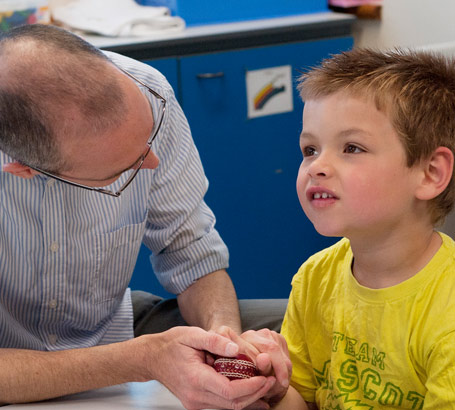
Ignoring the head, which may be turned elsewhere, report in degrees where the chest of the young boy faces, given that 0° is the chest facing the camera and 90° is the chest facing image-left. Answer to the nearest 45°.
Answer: approximately 45°

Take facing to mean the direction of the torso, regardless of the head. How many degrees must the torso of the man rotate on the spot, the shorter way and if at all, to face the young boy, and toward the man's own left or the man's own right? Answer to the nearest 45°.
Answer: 0° — they already face them

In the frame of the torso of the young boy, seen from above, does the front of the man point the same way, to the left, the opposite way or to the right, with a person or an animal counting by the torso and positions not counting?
to the left

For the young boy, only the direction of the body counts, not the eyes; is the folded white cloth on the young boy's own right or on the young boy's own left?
on the young boy's own right

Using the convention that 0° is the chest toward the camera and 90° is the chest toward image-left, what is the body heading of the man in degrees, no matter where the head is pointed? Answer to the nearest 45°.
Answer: approximately 315°
